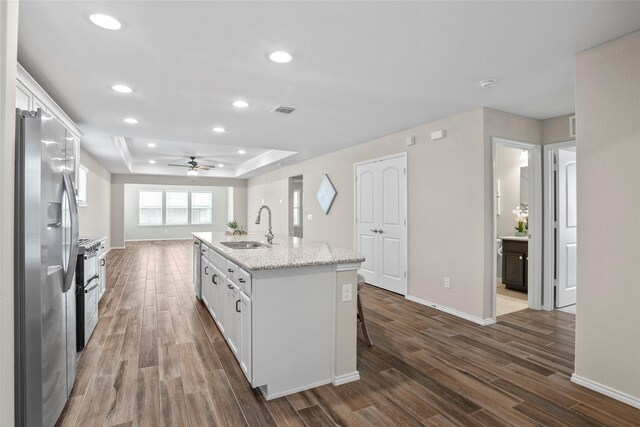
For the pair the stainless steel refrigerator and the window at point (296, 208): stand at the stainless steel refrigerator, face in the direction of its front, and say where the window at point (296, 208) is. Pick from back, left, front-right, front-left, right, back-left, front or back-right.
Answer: front-left

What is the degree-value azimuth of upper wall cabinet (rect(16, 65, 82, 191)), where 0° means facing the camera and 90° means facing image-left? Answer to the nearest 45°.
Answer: approximately 270°

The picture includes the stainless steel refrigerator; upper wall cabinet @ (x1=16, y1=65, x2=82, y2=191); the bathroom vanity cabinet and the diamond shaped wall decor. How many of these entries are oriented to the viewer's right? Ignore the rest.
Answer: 2

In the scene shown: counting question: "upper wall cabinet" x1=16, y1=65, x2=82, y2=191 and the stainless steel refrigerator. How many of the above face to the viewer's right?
2

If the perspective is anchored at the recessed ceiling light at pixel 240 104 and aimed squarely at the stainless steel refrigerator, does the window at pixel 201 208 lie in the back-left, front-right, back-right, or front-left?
back-right

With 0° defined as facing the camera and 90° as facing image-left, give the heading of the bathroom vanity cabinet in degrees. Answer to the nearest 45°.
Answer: approximately 45°

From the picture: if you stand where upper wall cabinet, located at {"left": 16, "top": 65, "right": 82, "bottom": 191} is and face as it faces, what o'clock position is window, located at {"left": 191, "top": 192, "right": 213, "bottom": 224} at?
The window is roughly at 10 o'clock from the upper wall cabinet.

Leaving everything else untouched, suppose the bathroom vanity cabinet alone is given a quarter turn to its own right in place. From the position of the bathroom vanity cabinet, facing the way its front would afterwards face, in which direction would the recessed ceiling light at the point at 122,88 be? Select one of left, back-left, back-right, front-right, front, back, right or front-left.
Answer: left

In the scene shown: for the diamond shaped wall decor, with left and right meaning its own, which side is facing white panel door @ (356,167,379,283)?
left

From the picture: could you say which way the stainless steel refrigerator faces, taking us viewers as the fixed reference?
facing to the right of the viewer

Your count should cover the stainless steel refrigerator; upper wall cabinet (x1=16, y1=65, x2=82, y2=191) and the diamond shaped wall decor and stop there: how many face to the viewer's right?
2

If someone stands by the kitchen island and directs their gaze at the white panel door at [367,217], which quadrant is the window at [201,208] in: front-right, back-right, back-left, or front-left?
front-left

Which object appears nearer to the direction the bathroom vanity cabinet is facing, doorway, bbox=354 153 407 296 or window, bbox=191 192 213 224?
the doorway

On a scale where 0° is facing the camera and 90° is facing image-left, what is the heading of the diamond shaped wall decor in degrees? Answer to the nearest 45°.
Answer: approximately 45°

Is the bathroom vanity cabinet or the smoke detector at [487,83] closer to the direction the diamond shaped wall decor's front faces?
the smoke detector

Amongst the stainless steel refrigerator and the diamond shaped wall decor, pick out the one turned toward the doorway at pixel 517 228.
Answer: the stainless steel refrigerator
